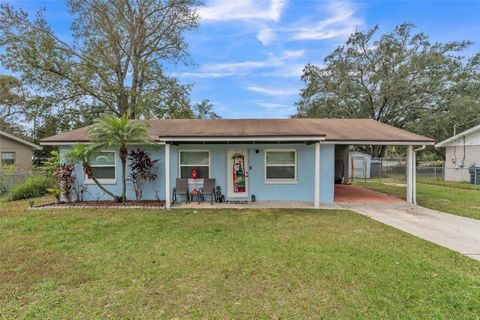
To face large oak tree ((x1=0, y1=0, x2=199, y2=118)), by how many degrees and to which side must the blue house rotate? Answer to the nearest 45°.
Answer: approximately 135° to its right

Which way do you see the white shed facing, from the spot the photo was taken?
facing the viewer

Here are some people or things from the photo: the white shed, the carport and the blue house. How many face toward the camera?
3

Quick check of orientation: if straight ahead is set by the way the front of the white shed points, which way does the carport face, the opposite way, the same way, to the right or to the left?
the same way

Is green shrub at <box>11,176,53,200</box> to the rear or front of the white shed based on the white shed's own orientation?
to the front

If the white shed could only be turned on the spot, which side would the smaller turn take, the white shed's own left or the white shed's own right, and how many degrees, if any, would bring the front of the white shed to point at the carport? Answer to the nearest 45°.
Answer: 0° — it already faces it

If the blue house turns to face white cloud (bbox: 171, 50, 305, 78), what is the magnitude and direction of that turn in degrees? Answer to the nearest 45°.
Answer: approximately 180°

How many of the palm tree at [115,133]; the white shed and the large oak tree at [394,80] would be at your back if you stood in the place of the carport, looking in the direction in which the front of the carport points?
2

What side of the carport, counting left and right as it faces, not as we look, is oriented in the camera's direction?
front

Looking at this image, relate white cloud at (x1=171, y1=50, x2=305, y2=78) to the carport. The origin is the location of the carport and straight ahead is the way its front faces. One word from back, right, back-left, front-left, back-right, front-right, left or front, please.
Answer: back-right
